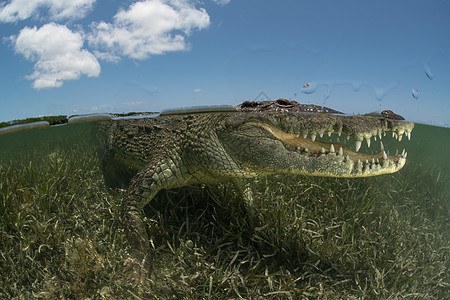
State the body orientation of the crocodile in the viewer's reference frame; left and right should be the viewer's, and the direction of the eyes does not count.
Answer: facing to the right of the viewer
